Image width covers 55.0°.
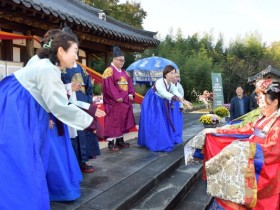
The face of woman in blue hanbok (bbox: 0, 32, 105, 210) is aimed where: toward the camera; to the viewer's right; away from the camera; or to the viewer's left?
to the viewer's right

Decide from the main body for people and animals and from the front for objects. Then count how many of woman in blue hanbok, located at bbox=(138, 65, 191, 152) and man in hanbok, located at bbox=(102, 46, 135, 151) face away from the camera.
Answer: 0

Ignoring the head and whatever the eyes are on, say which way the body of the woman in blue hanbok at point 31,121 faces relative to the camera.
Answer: to the viewer's right

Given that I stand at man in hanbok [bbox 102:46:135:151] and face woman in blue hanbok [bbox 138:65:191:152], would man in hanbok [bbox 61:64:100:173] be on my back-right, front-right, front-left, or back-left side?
back-right

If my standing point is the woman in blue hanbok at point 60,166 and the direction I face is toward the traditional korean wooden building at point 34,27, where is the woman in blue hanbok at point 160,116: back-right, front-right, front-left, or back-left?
front-right

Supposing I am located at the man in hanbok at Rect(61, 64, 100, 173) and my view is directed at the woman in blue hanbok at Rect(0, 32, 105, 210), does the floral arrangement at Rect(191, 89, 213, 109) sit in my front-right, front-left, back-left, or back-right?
back-left

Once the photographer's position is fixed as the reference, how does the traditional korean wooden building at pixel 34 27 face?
facing the viewer and to the right of the viewer

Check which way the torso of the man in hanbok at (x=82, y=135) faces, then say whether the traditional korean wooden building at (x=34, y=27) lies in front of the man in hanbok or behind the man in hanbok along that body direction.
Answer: behind

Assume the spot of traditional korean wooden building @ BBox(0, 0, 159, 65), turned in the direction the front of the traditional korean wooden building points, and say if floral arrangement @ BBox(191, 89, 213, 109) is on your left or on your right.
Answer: on your left
